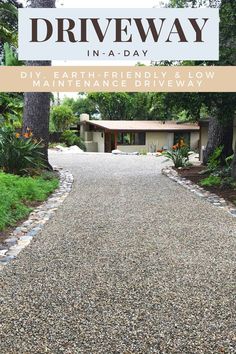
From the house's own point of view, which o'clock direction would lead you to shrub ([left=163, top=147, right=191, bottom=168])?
The shrub is roughly at 12 o'clock from the house.

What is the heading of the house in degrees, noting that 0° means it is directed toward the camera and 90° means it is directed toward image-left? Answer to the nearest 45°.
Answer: approximately 0°

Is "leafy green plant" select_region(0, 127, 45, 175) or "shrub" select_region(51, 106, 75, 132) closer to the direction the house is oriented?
the leafy green plant

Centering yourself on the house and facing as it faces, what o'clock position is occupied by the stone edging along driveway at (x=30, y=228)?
The stone edging along driveway is roughly at 12 o'clock from the house.
